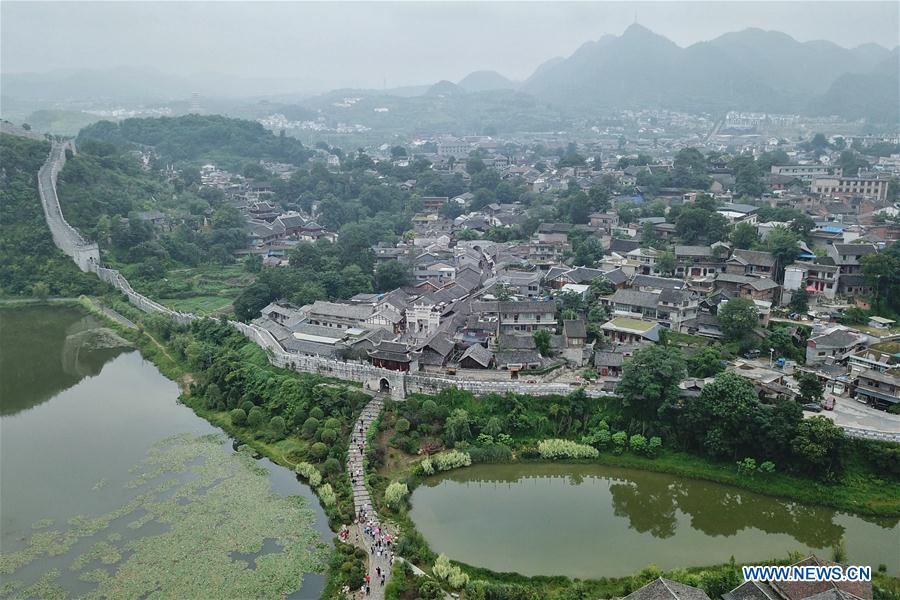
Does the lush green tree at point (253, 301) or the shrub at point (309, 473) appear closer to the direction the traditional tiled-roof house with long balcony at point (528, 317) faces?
the shrub

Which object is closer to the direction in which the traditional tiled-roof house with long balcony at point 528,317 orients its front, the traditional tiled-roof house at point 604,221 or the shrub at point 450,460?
the shrub

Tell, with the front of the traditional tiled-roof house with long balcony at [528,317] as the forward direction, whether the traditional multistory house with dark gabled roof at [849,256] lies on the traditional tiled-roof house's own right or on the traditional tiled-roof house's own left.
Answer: on the traditional tiled-roof house's own left

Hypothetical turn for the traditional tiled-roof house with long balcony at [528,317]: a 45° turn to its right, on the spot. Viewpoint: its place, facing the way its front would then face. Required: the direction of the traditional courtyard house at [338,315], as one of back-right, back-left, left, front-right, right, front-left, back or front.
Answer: front-right

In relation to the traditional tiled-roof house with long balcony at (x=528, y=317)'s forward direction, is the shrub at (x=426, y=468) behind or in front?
in front

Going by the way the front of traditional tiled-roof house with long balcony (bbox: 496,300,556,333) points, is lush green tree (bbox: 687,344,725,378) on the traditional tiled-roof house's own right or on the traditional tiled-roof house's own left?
on the traditional tiled-roof house's own left

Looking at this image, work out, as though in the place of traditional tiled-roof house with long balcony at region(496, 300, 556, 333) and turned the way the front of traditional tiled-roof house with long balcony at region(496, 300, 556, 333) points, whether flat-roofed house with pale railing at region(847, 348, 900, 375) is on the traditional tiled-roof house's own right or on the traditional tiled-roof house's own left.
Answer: on the traditional tiled-roof house's own left

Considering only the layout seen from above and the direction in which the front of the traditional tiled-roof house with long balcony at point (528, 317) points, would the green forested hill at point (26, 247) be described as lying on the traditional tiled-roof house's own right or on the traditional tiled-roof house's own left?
on the traditional tiled-roof house's own right

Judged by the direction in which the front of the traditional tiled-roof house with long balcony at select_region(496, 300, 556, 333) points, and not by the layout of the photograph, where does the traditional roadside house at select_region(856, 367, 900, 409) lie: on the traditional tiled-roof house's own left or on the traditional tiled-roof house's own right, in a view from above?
on the traditional tiled-roof house's own left

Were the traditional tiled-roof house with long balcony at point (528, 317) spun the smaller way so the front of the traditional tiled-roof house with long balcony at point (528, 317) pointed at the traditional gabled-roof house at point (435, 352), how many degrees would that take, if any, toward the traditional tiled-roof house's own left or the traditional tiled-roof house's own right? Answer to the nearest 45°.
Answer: approximately 45° to the traditional tiled-roof house's own right

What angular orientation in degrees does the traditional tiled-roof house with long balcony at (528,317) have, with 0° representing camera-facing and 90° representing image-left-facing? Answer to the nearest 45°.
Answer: approximately 0°

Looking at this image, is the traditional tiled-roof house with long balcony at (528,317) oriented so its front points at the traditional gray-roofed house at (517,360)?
yes
